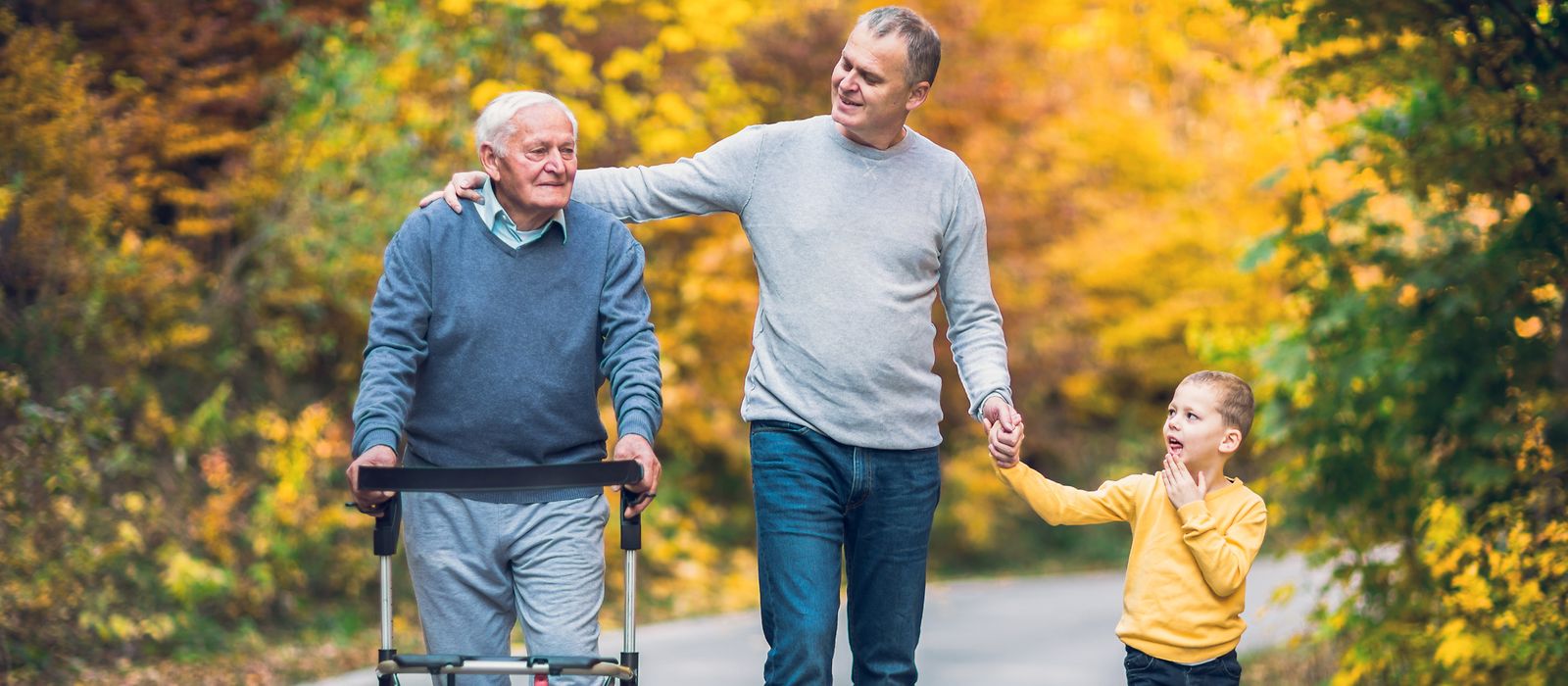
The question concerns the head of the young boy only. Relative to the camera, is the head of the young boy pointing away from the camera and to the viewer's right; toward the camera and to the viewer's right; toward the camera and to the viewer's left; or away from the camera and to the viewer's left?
toward the camera and to the viewer's left

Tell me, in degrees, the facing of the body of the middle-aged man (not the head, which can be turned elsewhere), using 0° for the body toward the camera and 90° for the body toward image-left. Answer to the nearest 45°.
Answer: approximately 0°

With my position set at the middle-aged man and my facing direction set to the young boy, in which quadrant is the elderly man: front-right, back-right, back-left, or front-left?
back-right

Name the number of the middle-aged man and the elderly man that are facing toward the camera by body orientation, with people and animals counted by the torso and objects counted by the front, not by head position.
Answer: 2

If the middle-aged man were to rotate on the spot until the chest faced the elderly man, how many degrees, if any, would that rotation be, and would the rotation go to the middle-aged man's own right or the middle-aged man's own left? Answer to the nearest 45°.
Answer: approximately 90° to the middle-aged man's own right

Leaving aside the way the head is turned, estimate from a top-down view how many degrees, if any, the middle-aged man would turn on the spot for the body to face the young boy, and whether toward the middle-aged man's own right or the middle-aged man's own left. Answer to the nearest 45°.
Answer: approximately 90° to the middle-aged man's own left

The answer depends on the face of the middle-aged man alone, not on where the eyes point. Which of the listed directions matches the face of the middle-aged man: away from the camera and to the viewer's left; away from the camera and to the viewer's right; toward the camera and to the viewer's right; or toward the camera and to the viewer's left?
toward the camera and to the viewer's left

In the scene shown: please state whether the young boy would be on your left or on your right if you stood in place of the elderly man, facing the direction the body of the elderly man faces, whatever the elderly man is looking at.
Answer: on your left

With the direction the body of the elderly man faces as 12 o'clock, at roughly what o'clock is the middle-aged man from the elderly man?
The middle-aged man is roughly at 9 o'clock from the elderly man.
